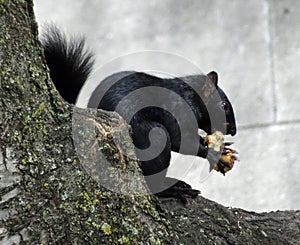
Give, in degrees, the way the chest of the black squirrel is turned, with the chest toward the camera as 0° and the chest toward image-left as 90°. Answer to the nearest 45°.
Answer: approximately 270°
